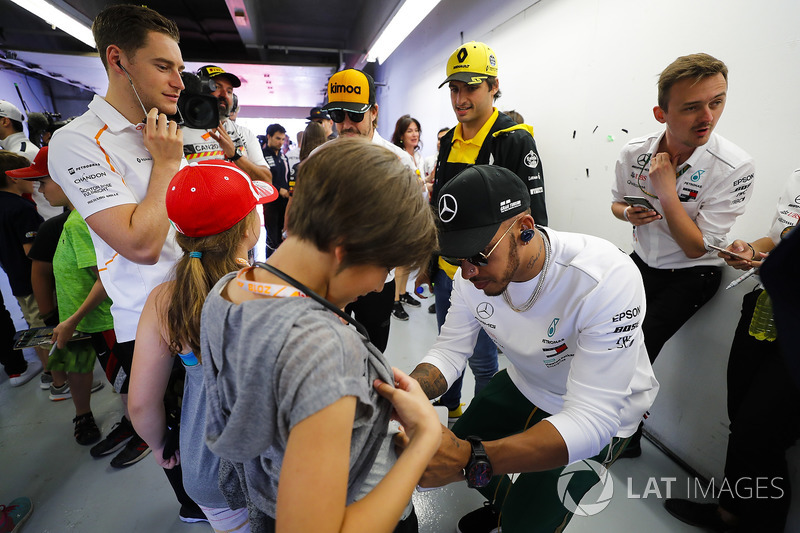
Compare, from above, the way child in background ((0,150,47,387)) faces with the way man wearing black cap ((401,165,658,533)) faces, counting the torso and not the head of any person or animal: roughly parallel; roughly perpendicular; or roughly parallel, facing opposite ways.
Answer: roughly parallel, facing opposite ways

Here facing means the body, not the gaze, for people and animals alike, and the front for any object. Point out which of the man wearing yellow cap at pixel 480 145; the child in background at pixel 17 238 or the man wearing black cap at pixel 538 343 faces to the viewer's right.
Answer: the child in background

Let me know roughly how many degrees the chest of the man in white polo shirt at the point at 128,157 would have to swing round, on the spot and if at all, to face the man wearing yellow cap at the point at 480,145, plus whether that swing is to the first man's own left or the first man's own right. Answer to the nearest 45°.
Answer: approximately 45° to the first man's own left

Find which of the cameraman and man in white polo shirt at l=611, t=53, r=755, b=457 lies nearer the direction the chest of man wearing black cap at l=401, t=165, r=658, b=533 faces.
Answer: the cameraman

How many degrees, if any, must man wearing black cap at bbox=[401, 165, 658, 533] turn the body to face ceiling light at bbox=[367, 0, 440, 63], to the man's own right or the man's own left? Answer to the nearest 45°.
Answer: approximately 90° to the man's own right

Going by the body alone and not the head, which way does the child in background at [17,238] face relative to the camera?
to the viewer's right

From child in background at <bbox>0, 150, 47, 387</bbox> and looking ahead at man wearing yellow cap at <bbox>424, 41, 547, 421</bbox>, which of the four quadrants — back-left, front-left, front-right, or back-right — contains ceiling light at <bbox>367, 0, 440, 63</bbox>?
front-left

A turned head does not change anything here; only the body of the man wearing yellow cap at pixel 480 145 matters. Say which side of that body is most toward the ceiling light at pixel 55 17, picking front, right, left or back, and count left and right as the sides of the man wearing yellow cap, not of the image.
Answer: right

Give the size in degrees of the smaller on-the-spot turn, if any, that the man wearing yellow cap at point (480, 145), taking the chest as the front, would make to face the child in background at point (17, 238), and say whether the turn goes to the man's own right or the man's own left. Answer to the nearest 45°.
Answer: approximately 45° to the man's own right

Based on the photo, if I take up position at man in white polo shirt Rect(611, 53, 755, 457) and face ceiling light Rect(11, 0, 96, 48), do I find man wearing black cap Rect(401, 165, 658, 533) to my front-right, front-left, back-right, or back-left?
front-left

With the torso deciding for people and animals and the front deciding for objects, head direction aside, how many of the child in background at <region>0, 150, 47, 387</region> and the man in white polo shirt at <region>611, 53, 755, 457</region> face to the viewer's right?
1
